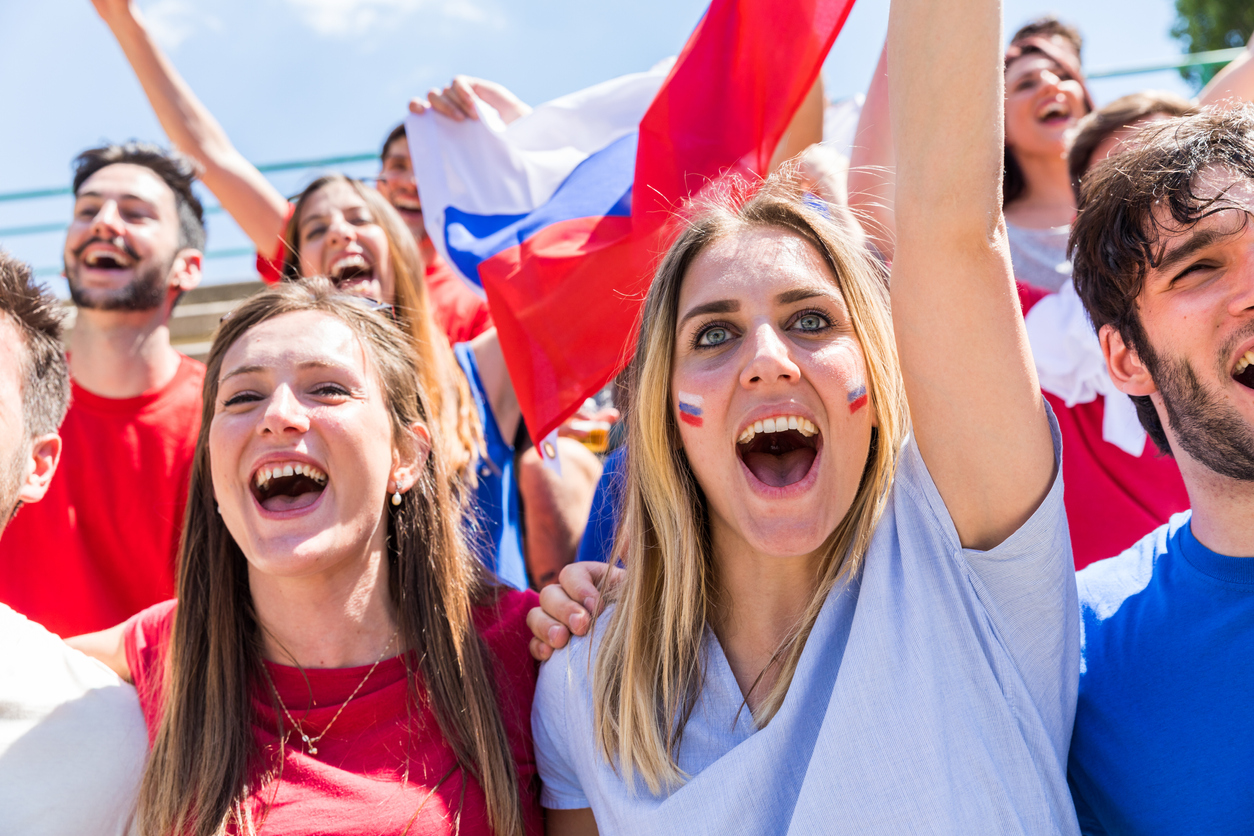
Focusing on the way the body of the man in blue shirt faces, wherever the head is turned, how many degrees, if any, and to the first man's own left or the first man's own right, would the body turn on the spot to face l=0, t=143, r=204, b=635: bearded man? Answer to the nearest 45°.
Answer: approximately 135° to the first man's own right

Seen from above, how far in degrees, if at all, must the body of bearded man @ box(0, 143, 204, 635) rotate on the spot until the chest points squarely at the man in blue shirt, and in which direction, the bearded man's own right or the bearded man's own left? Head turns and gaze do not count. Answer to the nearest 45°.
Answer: approximately 90° to the bearded man's own left

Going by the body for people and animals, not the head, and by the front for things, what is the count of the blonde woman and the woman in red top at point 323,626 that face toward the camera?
2

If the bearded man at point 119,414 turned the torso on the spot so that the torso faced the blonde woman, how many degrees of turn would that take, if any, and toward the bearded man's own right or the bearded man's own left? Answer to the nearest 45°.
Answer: approximately 90° to the bearded man's own left

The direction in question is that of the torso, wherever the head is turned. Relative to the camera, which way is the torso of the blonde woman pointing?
toward the camera

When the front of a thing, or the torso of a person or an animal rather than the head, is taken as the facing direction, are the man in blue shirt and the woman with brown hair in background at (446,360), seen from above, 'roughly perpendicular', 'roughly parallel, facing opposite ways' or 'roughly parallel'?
roughly parallel

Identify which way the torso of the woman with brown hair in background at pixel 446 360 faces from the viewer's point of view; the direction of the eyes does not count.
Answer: toward the camera

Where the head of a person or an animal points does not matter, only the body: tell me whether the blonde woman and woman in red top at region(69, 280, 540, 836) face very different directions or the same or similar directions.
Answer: same or similar directions

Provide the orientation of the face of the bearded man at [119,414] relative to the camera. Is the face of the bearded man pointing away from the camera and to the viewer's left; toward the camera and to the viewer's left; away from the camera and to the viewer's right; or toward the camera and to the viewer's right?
toward the camera and to the viewer's left

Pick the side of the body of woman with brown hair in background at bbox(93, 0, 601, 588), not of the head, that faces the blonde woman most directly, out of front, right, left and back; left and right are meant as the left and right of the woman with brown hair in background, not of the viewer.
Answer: front

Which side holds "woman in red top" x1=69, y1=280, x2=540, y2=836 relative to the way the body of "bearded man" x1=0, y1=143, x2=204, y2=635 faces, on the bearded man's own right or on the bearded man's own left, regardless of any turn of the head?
on the bearded man's own left

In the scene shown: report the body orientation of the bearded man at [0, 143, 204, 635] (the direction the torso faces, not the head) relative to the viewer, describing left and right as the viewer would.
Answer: facing the viewer and to the left of the viewer
